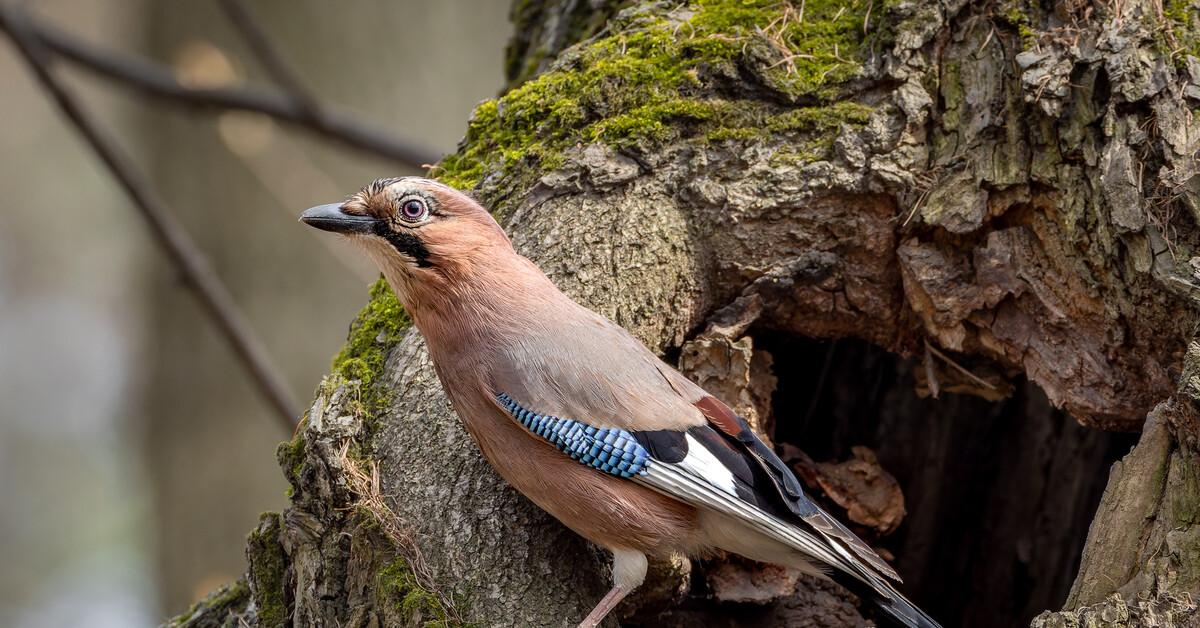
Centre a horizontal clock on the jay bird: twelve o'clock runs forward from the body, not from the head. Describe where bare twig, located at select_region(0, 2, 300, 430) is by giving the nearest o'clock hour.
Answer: The bare twig is roughly at 1 o'clock from the jay bird.

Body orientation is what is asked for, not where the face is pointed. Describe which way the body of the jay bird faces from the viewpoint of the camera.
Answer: to the viewer's left
